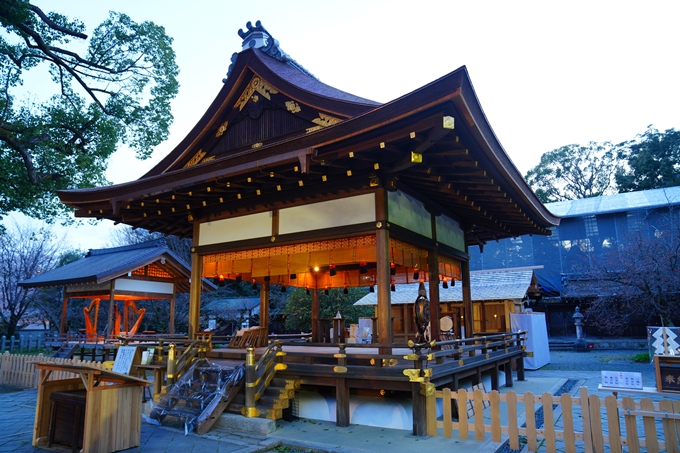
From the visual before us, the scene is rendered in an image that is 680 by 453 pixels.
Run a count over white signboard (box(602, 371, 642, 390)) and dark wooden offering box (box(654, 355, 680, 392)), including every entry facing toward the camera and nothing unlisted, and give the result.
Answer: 2

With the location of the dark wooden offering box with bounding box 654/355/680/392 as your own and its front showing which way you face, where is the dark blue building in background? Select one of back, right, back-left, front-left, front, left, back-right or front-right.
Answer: back

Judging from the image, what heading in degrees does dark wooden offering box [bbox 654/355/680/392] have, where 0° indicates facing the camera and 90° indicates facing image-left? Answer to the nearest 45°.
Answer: approximately 0°

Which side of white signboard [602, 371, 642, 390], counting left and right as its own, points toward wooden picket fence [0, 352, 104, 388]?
right

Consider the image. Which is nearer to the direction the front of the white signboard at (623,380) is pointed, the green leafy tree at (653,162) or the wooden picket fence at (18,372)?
the wooden picket fence

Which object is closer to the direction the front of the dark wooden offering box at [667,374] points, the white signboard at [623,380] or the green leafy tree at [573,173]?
the white signboard

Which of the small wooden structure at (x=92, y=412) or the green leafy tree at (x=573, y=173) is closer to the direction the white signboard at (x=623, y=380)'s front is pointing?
the small wooden structure

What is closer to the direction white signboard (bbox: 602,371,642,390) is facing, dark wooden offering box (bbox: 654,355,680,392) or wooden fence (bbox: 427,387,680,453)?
the wooden fence

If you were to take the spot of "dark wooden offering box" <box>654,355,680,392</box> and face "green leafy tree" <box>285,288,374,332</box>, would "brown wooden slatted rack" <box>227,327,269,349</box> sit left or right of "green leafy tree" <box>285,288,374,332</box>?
left

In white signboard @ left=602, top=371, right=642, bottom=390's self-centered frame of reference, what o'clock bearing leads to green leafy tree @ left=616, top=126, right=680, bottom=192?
The green leafy tree is roughly at 6 o'clock from the white signboard.

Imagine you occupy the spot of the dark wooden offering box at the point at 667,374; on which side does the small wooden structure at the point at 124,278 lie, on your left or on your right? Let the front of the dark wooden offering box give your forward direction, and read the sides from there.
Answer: on your right

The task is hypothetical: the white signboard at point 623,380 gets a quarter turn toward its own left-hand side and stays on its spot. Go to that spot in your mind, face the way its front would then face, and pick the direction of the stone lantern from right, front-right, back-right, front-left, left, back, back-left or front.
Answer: left
